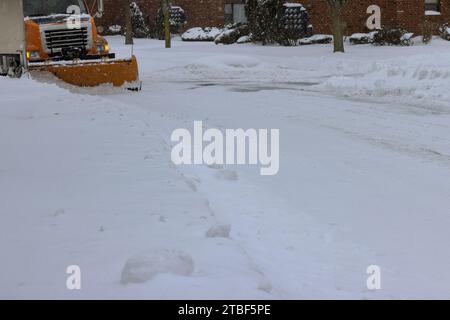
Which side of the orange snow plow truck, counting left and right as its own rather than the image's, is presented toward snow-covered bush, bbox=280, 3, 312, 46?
left

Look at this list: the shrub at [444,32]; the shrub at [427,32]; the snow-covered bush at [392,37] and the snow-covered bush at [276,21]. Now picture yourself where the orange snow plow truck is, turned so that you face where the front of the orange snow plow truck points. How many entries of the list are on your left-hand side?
4

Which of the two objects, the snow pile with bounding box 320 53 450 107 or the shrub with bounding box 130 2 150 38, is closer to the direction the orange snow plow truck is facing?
the snow pile

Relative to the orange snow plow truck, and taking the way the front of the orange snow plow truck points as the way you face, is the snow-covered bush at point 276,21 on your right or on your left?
on your left

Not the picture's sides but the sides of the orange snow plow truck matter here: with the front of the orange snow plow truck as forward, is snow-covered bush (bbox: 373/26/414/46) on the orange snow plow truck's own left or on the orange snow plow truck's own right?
on the orange snow plow truck's own left

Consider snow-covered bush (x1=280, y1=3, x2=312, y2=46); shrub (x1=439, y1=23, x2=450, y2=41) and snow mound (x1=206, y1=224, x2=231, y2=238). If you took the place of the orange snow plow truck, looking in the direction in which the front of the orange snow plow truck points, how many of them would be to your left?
2

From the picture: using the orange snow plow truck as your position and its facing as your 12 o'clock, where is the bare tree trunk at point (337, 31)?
The bare tree trunk is roughly at 9 o'clock from the orange snow plow truck.

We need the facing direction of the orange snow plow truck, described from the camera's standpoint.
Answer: facing the viewer and to the right of the viewer

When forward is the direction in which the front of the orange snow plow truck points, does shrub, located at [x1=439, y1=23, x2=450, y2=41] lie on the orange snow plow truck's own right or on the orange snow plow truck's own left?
on the orange snow plow truck's own left

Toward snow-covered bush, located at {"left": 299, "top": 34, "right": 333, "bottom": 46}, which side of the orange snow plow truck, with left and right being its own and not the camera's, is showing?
left

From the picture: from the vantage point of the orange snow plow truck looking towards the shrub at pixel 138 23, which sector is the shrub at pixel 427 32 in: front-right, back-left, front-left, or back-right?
front-right

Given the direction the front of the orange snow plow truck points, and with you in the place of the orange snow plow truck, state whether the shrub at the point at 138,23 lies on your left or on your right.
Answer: on your left

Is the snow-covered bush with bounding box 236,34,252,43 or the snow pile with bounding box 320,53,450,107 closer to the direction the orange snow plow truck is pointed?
the snow pile

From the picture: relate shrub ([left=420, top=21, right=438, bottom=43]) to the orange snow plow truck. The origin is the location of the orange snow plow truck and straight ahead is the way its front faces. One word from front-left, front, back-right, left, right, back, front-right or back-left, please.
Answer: left

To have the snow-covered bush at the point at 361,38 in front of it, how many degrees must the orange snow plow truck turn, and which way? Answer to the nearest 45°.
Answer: approximately 90° to its left

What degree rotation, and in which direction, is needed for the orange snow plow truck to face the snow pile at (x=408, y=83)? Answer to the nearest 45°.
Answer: approximately 45° to its left

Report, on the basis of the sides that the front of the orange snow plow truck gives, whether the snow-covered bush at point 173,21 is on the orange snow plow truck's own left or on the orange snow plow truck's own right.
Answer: on the orange snow plow truck's own left

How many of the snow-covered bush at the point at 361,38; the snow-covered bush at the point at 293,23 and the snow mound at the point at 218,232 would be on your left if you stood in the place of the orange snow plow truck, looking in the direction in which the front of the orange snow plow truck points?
2
